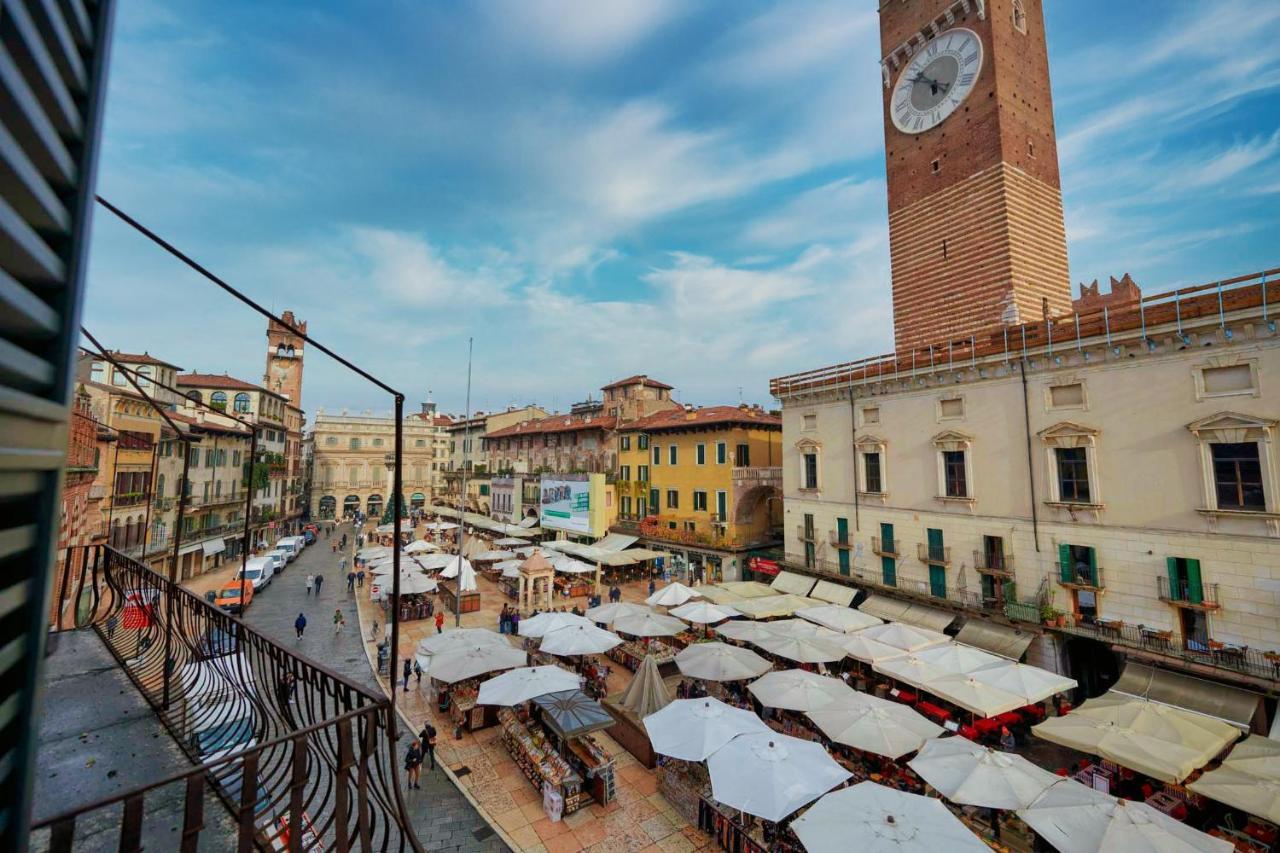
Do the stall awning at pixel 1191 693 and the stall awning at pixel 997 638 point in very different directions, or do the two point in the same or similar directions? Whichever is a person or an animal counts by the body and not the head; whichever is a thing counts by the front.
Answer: same or similar directions

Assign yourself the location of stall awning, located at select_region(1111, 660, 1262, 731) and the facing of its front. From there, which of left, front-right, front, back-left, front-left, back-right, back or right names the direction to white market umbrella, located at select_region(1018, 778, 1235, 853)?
front-left

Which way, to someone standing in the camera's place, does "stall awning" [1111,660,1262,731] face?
facing the viewer and to the left of the viewer

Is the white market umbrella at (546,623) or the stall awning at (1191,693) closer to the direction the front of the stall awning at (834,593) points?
the white market umbrella

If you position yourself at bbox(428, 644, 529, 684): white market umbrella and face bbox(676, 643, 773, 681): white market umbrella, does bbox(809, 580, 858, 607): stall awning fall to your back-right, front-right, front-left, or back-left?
front-left

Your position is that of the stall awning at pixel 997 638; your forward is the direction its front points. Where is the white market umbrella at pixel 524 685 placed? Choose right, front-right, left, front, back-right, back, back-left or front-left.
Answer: front

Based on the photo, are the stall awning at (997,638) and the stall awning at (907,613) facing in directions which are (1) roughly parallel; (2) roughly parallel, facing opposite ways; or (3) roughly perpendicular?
roughly parallel

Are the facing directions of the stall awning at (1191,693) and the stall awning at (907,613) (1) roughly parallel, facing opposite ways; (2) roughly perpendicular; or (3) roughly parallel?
roughly parallel

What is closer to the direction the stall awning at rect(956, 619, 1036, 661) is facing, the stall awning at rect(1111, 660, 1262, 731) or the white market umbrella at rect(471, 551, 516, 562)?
the white market umbrella

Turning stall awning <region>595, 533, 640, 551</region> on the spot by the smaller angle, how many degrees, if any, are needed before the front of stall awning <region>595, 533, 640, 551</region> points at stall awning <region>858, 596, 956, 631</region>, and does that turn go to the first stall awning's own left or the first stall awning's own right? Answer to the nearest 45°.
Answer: approximately 90° to the first stall awning's own left

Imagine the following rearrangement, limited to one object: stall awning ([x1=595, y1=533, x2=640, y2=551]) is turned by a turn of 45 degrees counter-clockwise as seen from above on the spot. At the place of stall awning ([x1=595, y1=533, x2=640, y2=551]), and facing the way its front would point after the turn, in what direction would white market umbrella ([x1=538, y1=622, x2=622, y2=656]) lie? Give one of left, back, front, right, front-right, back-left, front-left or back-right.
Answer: front

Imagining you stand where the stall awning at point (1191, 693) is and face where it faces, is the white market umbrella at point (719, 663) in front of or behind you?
in front

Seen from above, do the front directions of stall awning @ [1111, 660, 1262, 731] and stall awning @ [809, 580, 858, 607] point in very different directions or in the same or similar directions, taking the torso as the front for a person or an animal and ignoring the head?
same or similar directions

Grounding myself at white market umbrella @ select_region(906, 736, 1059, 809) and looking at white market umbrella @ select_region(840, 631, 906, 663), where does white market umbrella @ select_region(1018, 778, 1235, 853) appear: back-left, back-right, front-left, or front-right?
back-right

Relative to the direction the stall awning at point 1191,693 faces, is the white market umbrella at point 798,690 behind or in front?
in front

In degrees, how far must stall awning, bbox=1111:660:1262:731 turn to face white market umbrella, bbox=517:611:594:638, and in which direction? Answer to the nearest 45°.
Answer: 0° — it already faces it

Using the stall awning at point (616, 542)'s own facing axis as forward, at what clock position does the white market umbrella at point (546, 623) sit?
The white market umbrella is roughly at 11 o'clock from the stall awning.

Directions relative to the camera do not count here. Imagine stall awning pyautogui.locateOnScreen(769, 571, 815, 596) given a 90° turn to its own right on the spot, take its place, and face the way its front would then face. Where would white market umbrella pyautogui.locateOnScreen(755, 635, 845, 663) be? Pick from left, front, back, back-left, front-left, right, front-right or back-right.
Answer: back-left

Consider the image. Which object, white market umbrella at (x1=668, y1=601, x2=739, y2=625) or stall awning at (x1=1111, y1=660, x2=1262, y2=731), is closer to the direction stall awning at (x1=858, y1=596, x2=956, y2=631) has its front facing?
the white market umbrella

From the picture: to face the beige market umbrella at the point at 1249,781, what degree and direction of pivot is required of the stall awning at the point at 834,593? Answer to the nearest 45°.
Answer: approximately 90° to its left

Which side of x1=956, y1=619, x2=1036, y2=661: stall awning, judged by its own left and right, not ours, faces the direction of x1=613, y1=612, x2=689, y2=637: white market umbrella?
front
